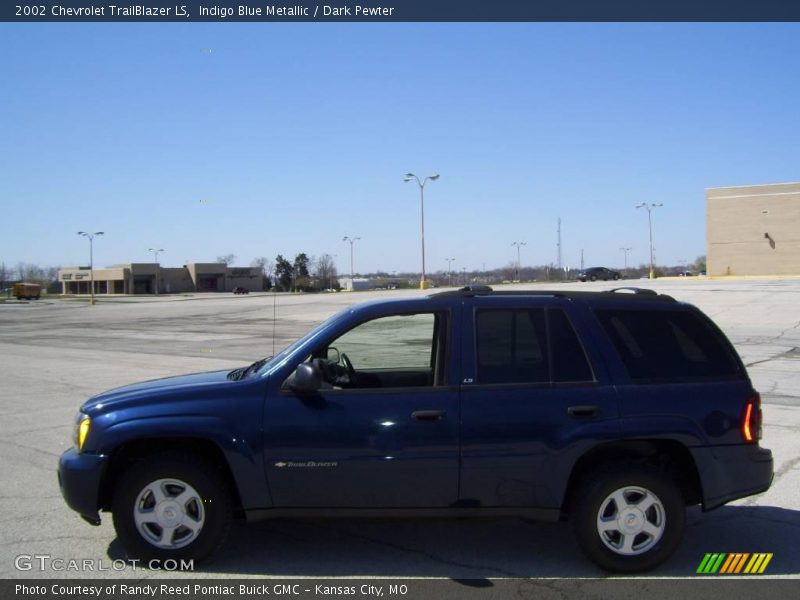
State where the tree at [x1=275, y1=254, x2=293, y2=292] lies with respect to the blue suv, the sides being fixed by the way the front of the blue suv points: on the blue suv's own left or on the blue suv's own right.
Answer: on the blue suv's own right

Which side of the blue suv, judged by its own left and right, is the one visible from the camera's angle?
left
